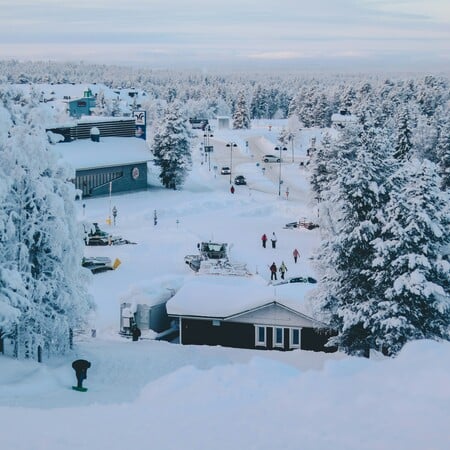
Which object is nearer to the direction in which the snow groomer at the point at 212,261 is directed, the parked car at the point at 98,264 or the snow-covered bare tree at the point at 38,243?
the snow-covered bare tree
